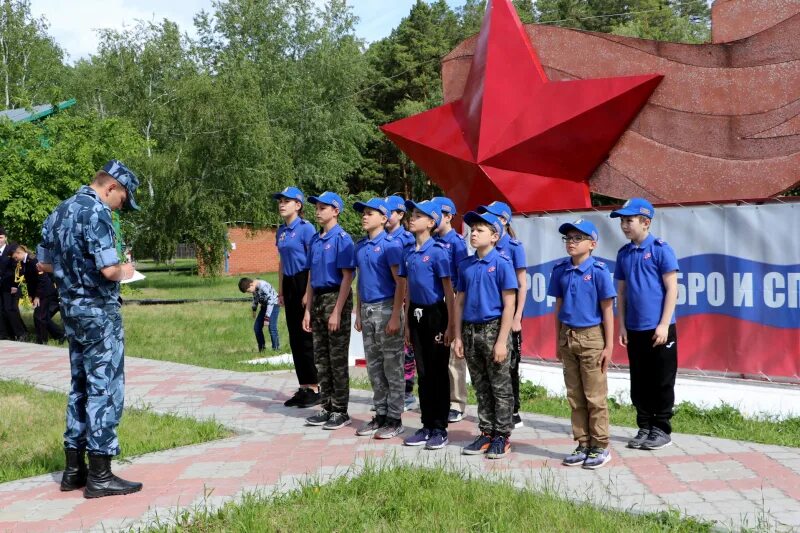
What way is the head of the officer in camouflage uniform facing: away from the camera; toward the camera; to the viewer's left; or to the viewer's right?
to the viewer's right

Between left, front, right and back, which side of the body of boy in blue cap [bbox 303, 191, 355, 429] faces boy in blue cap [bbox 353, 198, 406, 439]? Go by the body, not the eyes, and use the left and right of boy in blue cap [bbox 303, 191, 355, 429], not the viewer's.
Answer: left

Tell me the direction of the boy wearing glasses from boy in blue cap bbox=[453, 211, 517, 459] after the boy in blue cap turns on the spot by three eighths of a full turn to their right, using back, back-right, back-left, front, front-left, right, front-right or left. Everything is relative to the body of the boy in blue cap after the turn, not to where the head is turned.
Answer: right

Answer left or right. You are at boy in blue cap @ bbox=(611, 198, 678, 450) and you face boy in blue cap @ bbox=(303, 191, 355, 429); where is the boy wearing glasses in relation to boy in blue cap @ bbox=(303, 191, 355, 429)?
left

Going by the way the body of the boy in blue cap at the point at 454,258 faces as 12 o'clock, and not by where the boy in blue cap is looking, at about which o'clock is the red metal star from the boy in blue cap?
The red metal star is roughly at 5 o'clock from the boy in blue cap.

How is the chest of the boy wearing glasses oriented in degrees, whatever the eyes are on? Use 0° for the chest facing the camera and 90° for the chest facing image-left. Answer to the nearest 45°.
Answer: approximately 45°
